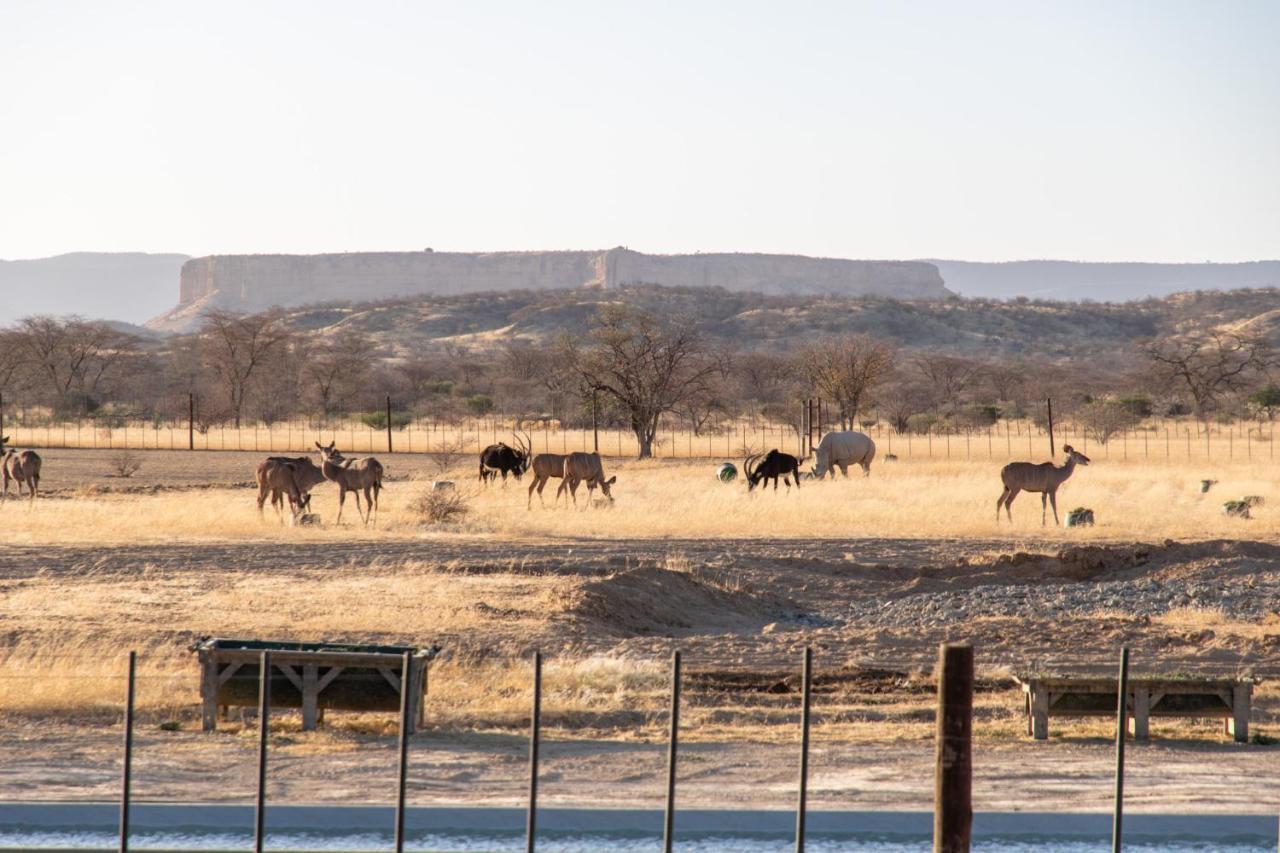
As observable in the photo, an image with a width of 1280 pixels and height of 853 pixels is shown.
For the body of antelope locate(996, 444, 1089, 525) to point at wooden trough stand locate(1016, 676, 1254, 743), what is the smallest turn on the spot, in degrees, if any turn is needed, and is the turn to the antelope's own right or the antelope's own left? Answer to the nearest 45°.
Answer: approximately 90° to the antelope's own right

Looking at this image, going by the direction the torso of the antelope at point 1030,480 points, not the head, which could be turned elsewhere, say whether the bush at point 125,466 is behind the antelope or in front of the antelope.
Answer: behind

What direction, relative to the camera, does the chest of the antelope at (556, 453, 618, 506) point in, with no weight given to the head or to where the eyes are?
to the viewer's right

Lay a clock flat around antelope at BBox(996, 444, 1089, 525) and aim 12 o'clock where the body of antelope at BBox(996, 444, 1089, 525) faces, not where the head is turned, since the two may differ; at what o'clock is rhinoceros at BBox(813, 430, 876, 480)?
rhinoceros at BBox(813, 430, 876, 480) is roughly at 8 o'clock from antelope at BBox(996, 444, 1089, 525).

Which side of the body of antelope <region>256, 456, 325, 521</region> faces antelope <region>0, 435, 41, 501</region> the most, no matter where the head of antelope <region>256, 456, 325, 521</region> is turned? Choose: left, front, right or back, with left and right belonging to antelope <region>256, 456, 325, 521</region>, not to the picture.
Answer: back

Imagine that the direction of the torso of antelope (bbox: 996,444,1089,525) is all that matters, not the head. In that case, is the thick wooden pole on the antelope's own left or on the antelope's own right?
on the antelope's own right

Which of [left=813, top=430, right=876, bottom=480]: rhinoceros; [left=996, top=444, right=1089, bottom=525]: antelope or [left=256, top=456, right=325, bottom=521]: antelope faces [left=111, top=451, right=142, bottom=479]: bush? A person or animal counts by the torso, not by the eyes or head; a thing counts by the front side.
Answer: [left=813, top=430, right=876, bottom=480]: rhinoceros

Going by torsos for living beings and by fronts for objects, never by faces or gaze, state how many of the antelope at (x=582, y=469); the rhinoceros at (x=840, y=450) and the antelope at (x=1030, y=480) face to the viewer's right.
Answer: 2

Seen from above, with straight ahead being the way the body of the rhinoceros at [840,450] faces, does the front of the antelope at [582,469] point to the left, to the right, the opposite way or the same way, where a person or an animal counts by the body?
the opposite way

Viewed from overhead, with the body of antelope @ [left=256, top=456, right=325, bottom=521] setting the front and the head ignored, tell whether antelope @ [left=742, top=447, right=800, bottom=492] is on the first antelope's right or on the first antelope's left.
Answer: on the first antelope's left

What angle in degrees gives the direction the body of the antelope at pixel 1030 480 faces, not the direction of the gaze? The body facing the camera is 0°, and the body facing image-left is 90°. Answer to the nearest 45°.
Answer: approximately 270°

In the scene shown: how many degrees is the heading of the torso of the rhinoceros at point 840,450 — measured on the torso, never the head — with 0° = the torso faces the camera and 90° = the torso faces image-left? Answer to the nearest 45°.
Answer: approximately 90°
